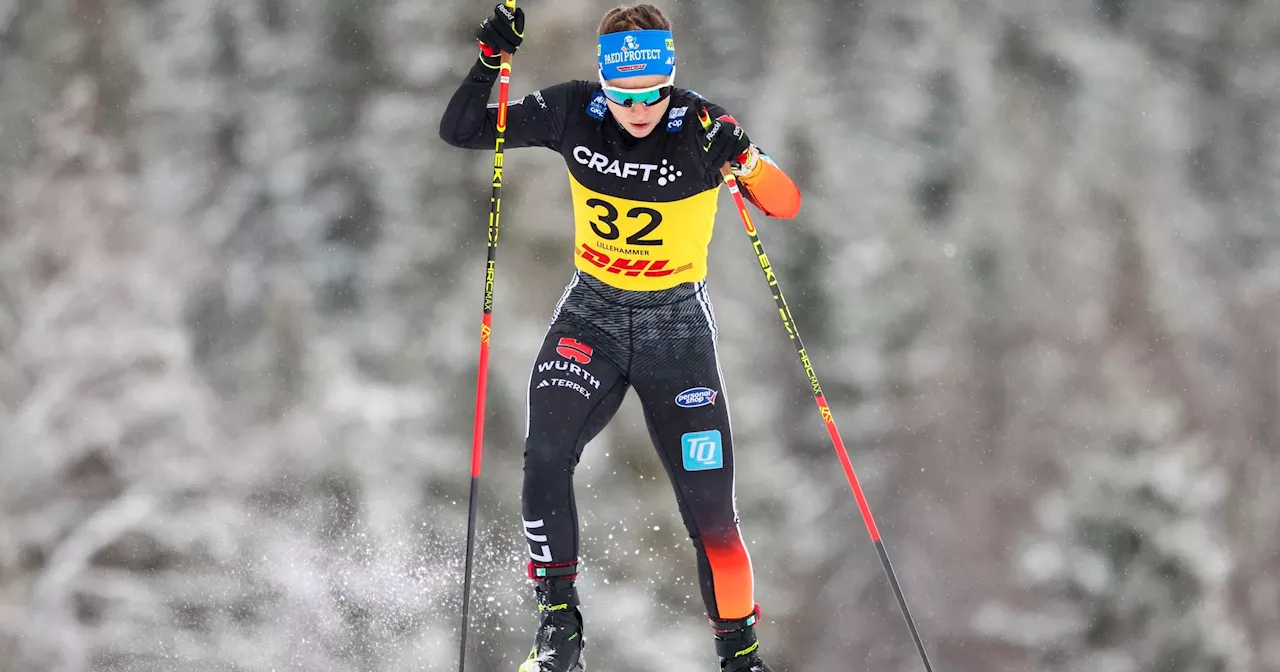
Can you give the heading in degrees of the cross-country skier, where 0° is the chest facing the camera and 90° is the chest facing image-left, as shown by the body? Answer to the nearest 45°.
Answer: approximately 0°
